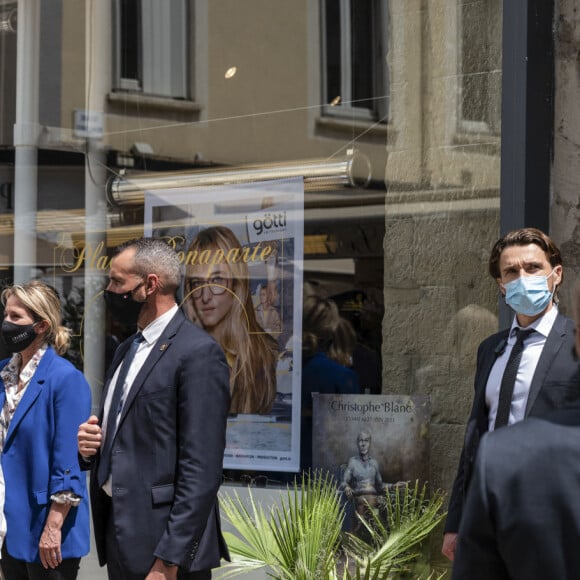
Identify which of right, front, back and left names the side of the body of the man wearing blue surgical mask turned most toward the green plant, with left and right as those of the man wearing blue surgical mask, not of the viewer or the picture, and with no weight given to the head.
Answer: right

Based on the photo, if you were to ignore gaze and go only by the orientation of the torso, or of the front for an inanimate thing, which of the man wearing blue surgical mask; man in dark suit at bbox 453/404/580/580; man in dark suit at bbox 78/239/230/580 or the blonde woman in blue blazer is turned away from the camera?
man in dark suit at bbox 453/404/580/580

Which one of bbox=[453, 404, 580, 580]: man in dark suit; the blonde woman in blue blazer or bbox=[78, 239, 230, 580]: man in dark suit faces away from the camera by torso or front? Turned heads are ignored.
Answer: bbox=[453, 404, 580, 580]: man in dark suit

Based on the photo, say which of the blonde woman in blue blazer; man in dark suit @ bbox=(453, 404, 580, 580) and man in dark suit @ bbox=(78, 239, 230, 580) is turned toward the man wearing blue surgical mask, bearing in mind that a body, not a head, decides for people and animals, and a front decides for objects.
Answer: man in dark suit @ bbox=(453, 404, 580, 580)

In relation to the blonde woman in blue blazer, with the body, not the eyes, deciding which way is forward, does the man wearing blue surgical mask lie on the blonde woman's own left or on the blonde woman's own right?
on the blonde woman's own left

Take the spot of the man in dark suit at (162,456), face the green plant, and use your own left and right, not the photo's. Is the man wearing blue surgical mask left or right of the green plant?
right

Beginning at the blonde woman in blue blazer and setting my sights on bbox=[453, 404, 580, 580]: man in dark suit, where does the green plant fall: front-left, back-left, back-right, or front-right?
front-left

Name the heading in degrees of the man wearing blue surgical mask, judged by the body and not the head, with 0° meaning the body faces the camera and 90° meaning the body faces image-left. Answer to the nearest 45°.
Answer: approximately 45°

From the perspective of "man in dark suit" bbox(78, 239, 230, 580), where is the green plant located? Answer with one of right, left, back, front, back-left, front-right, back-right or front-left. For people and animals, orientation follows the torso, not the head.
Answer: back

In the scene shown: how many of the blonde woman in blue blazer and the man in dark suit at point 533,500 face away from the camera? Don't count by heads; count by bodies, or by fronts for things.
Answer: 1

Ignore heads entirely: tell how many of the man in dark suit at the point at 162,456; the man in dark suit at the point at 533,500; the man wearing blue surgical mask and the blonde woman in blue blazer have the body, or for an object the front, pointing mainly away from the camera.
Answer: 1

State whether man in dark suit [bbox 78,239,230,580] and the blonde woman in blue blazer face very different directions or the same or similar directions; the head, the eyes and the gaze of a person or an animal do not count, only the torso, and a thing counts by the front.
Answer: same or similar directions

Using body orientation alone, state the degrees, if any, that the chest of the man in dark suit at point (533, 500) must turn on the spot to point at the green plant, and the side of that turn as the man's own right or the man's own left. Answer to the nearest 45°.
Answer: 0° — they already face it

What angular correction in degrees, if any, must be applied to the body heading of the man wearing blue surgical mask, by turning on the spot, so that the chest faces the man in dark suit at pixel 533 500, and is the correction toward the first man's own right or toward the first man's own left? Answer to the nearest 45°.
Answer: approximately 45° to the first man's own left

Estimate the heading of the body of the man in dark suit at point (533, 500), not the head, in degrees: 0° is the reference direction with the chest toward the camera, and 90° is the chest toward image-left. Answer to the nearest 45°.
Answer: approximately 180°

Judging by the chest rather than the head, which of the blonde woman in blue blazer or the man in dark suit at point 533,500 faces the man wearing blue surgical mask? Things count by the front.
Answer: the man in dark suit

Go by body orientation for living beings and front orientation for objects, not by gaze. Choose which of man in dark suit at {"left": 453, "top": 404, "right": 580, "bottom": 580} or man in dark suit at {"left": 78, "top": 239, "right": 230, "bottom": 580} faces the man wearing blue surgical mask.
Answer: man in dark suit at {"left": 453, "top": 404, "right": 580, "bottom": 580}

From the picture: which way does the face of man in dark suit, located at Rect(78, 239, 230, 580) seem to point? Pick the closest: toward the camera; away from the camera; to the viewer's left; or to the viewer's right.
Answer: to the viewer's left
